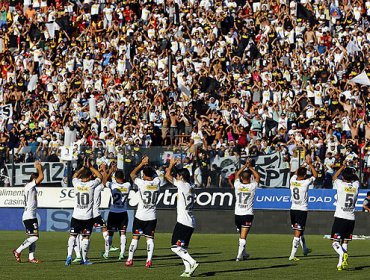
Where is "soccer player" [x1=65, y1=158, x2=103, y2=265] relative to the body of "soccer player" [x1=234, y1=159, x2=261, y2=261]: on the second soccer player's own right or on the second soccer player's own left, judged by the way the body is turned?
on the second soccer player's own left

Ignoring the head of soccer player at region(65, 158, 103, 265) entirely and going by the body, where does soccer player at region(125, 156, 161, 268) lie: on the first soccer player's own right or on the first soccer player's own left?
on the first soccer player's own right

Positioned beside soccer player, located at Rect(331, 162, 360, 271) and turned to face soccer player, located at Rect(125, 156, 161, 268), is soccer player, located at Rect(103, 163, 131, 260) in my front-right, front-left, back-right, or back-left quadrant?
front-right

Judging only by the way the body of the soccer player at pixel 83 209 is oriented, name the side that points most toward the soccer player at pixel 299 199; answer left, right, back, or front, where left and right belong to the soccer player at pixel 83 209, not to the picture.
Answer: right

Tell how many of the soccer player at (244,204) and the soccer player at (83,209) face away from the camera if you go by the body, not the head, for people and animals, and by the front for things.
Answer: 2

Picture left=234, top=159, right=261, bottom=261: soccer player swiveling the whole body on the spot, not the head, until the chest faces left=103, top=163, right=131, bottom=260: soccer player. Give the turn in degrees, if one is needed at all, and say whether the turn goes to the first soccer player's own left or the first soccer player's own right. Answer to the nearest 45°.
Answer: approximately 90° to the first soccer player's own left

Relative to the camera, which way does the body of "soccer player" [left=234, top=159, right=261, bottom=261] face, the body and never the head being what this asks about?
away from the camera

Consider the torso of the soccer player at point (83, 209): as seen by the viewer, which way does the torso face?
away from the camera
